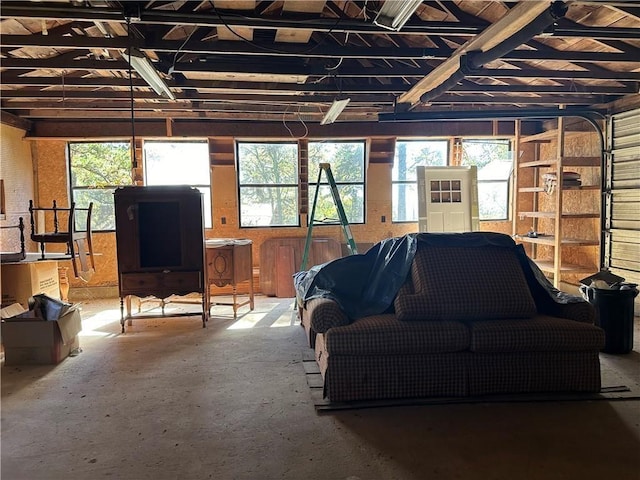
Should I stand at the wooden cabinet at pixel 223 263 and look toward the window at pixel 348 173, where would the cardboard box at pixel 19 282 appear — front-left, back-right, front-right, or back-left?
back-left

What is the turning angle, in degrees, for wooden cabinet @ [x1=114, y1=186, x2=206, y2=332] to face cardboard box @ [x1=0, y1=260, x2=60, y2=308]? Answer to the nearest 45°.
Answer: approximately 90° to its right

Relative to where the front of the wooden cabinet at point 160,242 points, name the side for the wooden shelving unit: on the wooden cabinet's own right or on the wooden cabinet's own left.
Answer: on the wooden cabinet's own left

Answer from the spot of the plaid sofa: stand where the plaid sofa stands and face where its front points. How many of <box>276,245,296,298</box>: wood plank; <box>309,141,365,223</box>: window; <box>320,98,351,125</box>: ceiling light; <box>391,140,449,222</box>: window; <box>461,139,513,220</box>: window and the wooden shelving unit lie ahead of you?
0

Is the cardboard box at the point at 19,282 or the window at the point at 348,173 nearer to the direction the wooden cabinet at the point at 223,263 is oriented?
the cardboard box

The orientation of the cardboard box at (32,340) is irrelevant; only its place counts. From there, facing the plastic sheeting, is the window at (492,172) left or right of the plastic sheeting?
left

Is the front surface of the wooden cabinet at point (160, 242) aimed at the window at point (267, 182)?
no

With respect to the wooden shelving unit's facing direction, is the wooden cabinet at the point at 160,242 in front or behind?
in front

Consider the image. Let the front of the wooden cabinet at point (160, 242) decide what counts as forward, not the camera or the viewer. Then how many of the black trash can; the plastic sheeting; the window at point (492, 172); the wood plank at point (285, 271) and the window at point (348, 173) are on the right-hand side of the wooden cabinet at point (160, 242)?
0

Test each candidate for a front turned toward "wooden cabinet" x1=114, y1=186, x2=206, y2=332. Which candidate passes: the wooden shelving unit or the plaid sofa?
the wooden shelving unit

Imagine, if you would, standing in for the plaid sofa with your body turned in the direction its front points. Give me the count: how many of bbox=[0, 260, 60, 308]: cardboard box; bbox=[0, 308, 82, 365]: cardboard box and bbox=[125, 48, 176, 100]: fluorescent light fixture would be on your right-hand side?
3

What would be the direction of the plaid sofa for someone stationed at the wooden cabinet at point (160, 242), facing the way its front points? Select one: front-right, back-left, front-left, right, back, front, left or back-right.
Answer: front-left

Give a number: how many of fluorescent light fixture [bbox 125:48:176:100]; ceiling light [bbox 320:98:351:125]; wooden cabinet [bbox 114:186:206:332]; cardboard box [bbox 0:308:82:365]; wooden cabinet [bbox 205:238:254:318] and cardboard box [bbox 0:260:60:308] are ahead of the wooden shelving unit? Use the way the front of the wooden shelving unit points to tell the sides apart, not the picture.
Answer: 6

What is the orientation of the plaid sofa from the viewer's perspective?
toward the camera

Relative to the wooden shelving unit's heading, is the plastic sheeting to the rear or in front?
in front

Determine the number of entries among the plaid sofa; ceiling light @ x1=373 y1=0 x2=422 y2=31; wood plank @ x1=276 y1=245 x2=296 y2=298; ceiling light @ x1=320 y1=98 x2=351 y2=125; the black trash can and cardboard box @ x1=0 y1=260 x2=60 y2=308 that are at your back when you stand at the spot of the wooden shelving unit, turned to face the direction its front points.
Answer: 0

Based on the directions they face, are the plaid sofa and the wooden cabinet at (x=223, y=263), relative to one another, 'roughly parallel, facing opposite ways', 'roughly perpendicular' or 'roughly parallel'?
roughly parallel

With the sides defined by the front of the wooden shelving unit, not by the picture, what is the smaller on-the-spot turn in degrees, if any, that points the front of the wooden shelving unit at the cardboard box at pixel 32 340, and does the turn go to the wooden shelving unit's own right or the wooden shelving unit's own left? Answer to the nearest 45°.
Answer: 0° — it already faces it
